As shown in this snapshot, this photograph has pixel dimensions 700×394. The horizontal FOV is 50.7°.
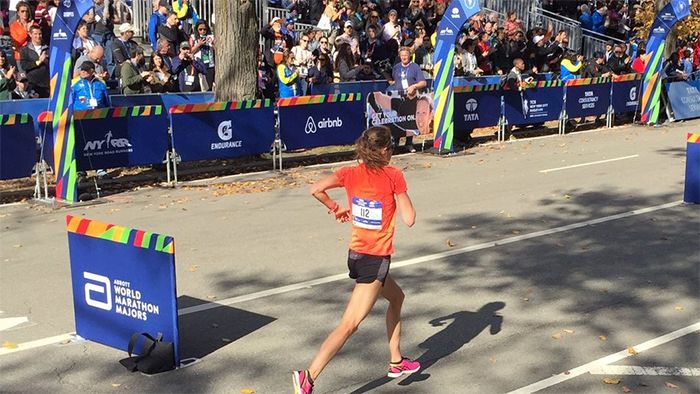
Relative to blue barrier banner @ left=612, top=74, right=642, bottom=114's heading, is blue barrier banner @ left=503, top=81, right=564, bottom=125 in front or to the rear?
in front

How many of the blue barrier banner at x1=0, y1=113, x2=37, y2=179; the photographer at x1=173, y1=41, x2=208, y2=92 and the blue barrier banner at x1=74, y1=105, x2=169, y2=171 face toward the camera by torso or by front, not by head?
3

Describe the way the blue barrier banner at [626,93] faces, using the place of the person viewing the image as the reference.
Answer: facing the viewer

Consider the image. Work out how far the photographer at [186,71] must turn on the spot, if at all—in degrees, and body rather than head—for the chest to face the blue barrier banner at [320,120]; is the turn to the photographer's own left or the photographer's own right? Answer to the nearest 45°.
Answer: approximately 45° to the photographer's own left

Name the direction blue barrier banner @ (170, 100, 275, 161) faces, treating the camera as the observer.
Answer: facing the viewer

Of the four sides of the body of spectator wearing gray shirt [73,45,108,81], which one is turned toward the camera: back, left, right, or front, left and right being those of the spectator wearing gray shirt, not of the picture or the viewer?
front

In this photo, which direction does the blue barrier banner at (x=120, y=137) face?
toward the camera

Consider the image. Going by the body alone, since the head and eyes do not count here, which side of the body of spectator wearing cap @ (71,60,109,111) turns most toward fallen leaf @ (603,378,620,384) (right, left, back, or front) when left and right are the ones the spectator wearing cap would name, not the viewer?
front

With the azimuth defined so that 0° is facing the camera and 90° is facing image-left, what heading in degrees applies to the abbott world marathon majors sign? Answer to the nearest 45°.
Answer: approximately 45°

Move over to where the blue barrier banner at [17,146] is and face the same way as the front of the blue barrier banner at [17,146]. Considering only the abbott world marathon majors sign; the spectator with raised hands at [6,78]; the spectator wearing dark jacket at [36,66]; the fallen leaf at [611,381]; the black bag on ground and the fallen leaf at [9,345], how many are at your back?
2

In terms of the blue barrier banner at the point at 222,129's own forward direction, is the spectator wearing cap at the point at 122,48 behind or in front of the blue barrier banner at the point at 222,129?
behind

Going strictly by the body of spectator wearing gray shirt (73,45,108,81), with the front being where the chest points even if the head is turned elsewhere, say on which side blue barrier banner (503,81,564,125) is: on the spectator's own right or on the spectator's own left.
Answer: on the spectator's own left
